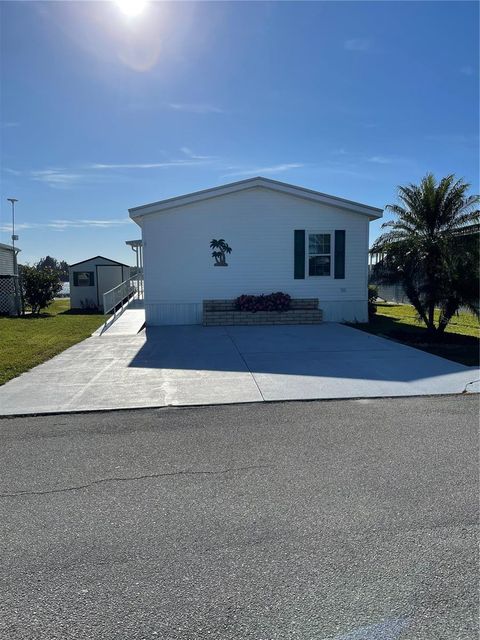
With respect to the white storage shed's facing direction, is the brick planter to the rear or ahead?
ahead

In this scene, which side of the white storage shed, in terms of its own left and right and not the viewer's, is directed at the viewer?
front

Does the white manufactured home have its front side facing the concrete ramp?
no

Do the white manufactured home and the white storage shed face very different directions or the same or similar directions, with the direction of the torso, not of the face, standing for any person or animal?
same or similar directions

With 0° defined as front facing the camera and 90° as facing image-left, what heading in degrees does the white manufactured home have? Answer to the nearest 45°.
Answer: approximately 0°

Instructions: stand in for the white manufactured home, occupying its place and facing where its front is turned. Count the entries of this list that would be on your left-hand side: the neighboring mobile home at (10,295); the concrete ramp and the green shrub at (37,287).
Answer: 0

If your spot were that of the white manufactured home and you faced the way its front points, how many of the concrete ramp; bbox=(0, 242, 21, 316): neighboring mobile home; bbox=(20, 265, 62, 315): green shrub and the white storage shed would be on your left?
0

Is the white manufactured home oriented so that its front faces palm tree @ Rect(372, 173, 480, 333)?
no

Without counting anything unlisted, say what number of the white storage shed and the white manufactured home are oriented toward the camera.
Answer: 2

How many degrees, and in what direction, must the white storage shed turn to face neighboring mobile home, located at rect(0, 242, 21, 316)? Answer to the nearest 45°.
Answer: approximately 45° to its right

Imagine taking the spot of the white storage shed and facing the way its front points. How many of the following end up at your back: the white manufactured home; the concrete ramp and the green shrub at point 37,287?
0
